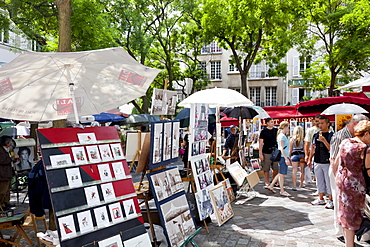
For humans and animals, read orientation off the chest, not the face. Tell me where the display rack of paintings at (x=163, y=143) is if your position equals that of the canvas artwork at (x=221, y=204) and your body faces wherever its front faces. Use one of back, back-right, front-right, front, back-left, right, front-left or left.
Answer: right

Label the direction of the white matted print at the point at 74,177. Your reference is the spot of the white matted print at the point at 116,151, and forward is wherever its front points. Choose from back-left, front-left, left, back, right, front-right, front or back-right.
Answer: right

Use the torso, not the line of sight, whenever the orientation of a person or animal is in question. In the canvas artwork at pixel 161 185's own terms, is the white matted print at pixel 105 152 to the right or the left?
on its right
